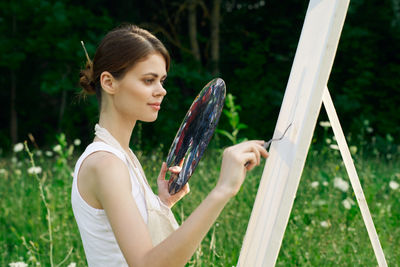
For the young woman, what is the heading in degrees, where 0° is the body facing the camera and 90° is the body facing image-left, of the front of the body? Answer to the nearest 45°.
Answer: approximately 270°

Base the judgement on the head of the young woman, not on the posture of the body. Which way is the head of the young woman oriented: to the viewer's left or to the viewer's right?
to the viewer's right

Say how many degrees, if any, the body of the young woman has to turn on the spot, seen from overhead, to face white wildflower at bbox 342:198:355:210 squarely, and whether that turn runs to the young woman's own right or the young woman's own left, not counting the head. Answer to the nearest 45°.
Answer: approximately 45° to the young woman's own left
